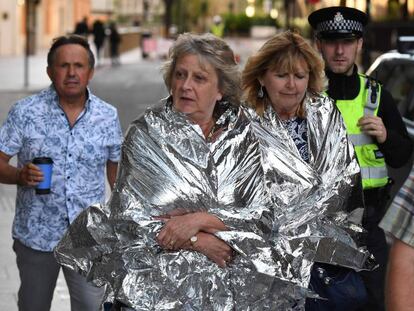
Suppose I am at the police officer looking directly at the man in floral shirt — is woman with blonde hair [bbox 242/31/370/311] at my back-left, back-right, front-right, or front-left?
front-left

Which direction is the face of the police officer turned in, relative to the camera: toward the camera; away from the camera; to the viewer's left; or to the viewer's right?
toward the camera

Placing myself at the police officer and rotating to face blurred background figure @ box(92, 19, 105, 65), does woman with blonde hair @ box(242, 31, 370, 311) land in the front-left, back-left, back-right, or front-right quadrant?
back-left

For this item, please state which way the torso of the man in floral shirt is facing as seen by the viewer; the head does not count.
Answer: toward the camera

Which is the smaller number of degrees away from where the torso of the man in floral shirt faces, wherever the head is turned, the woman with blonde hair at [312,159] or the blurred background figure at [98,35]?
the woman with blonde hair

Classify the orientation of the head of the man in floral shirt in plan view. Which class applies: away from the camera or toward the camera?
toward the camera

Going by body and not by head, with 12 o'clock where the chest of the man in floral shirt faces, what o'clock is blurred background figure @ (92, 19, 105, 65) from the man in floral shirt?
The blurred background figure is roughly at 6 o'clock from the man in floral shirt.

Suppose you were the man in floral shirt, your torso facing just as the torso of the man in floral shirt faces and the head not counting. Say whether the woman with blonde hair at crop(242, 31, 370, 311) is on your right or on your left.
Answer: on your left

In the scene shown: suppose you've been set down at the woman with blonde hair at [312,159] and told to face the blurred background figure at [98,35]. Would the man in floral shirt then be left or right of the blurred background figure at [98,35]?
left

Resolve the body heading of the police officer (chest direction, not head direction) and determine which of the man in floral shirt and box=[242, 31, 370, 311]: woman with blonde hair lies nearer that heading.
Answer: the woman with blonde hair

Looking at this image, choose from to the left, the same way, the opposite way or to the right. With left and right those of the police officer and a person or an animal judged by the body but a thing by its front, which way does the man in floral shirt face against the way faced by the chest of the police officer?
the same way

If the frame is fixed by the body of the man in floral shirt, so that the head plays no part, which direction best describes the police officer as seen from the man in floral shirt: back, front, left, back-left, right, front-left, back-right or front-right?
left

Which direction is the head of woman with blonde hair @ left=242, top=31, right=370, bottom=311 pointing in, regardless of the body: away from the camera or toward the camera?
toward the camera

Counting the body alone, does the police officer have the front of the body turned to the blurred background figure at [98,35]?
no

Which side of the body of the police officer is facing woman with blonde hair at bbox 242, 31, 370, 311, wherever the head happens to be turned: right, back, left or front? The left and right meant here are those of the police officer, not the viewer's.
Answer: front

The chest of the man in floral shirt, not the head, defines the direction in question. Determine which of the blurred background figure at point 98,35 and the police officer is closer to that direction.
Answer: the police officer

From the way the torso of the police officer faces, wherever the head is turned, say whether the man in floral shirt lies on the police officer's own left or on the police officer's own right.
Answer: on the police officer's own right
